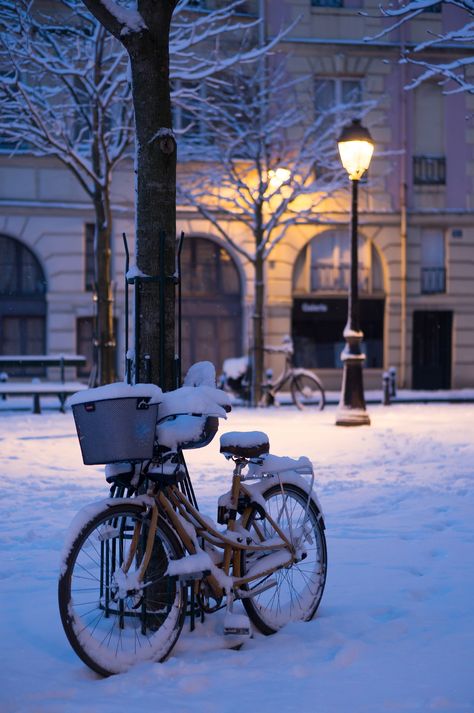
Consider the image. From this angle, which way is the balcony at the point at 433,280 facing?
toward the camera

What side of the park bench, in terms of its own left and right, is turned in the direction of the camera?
front

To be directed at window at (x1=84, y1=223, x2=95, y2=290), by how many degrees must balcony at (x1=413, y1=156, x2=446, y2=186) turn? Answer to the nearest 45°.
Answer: approximately 45° to its right

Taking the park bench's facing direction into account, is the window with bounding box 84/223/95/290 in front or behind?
behind

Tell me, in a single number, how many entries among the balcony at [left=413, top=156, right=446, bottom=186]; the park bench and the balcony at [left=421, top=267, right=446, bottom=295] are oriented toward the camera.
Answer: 3

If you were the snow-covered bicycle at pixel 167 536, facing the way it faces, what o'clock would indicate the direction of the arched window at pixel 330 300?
The arched window is roughly at 5 o'clock from the snow-covered bicycle.

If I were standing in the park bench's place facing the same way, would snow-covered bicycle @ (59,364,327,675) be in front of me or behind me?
in front

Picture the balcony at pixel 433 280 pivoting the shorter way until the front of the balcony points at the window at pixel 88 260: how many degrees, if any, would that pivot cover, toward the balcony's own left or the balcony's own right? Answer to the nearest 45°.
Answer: approximately 45° to the balcony's own right

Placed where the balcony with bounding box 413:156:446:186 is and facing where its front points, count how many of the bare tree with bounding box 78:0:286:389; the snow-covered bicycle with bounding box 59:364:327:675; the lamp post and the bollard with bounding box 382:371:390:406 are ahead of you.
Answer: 4

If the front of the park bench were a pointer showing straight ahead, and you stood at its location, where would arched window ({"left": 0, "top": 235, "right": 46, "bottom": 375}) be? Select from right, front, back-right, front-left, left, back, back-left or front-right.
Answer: back

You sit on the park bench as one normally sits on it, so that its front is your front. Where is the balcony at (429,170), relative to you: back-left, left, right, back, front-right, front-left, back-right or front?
back-left

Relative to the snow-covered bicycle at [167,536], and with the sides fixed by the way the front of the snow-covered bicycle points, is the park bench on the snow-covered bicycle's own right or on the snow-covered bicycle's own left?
on the snow-covered bicycle's own right

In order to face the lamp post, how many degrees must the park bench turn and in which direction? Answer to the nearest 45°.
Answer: approximately 45° to its left

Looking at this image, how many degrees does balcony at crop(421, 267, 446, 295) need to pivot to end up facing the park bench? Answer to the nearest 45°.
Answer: approximately 45° to its right

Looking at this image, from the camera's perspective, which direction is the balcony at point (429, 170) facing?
toward the camera
